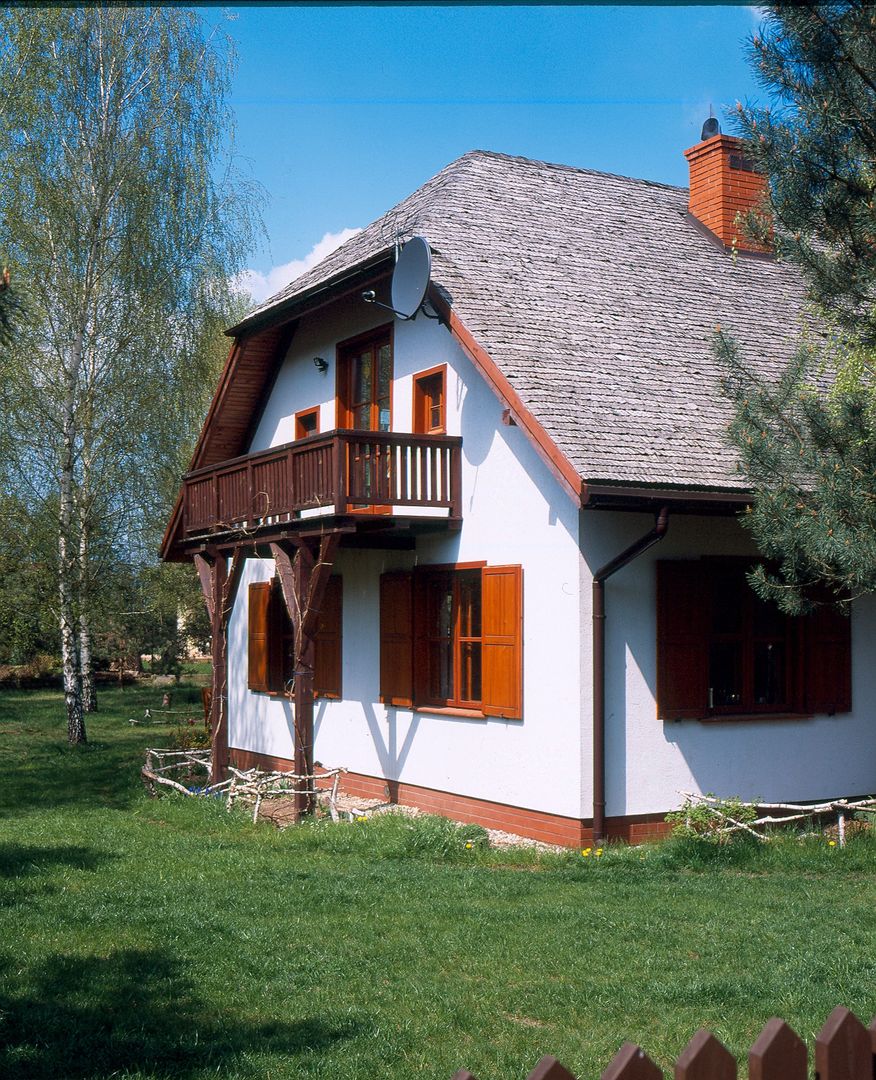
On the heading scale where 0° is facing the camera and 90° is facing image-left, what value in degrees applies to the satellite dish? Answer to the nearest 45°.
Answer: approximately 45°
